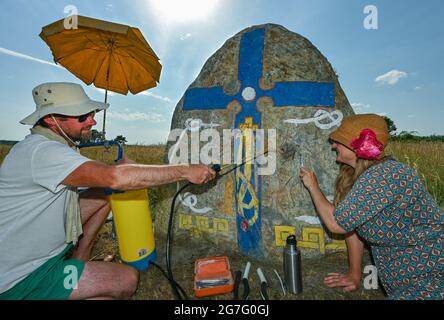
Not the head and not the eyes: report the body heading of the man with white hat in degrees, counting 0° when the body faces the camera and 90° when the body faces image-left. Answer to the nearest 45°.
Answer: approximately 270°

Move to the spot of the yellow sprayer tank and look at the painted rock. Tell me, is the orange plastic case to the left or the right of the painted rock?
right

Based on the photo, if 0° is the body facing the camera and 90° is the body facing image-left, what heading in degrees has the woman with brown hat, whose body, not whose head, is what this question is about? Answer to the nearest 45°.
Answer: approximately 90°

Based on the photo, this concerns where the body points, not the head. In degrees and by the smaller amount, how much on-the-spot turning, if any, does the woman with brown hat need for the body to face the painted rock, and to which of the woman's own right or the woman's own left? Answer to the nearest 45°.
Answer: approximately 45° to the woman's own right

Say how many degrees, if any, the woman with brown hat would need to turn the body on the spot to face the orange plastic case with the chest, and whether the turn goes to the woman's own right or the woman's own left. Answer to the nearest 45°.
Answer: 0° — they already face it

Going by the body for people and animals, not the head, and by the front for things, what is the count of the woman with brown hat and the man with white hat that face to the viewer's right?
1

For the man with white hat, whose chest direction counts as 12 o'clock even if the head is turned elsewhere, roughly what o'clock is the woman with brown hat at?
The woman with brown hat is roughly at 1 o'clock from the man with white hat.

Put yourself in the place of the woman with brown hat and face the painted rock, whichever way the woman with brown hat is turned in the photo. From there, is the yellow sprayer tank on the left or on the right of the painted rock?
left

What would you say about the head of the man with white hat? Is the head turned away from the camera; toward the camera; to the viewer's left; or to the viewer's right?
to the viewer's right

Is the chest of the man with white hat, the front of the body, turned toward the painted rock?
yes

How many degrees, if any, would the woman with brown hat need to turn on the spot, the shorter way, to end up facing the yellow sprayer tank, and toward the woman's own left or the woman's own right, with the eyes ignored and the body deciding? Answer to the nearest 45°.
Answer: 0° — they already face it

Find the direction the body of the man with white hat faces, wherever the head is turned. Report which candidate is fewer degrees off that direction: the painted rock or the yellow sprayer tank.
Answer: the painted rock

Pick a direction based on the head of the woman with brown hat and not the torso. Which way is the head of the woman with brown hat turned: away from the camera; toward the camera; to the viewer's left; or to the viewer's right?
to the viewer's left
